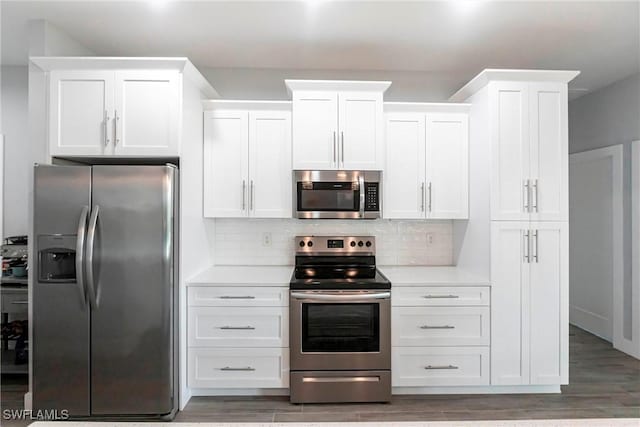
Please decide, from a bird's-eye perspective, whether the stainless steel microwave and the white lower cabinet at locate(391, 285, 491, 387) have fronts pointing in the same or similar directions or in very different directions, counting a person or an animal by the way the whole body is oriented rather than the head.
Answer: same or similar directions

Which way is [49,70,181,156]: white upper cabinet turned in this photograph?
toward the camera

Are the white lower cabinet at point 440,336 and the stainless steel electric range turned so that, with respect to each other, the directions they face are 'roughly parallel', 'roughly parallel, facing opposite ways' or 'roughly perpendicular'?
roughly parallel

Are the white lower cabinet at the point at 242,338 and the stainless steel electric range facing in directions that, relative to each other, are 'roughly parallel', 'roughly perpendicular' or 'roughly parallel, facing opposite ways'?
roughly parallel

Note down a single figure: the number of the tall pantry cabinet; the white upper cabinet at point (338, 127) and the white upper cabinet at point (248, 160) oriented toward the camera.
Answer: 3

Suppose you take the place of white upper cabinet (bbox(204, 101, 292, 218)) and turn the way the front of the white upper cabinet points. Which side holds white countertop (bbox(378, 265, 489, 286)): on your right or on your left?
on your left

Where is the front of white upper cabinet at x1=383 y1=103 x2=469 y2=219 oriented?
toward the camera

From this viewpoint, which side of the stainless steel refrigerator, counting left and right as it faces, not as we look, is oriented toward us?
front

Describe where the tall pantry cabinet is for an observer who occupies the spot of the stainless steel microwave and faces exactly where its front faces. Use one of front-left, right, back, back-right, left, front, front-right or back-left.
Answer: left

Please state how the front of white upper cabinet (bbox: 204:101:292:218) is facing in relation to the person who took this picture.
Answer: facing the viewer
